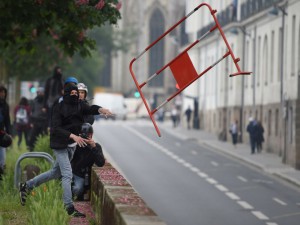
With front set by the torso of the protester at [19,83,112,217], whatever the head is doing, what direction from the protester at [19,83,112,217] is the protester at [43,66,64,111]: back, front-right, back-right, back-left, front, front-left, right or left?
back-left

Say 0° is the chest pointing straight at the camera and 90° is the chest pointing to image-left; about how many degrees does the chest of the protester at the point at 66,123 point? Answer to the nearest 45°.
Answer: approximately 315°

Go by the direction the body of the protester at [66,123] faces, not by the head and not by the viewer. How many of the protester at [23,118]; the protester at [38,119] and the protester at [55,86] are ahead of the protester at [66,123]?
0

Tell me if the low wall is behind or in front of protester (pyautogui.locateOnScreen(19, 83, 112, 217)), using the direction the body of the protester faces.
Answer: in front

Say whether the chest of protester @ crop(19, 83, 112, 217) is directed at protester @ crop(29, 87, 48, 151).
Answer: no
